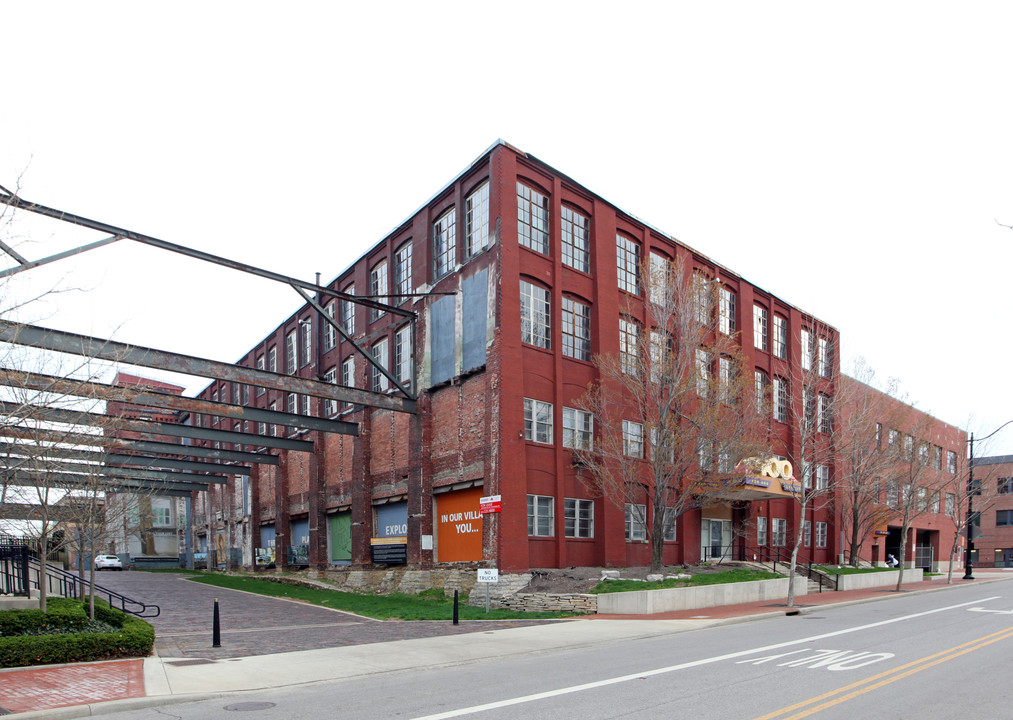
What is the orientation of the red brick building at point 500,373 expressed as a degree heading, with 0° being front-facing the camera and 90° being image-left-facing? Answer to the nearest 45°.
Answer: approximately 315°

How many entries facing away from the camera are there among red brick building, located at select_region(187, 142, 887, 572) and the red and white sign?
0

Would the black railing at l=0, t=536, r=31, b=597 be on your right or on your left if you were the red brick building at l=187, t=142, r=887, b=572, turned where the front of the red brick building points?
on your right

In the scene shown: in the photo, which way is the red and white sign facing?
toward the camera

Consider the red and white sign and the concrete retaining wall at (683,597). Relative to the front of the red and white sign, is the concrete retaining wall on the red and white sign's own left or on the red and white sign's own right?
on the red and white sign's own left
